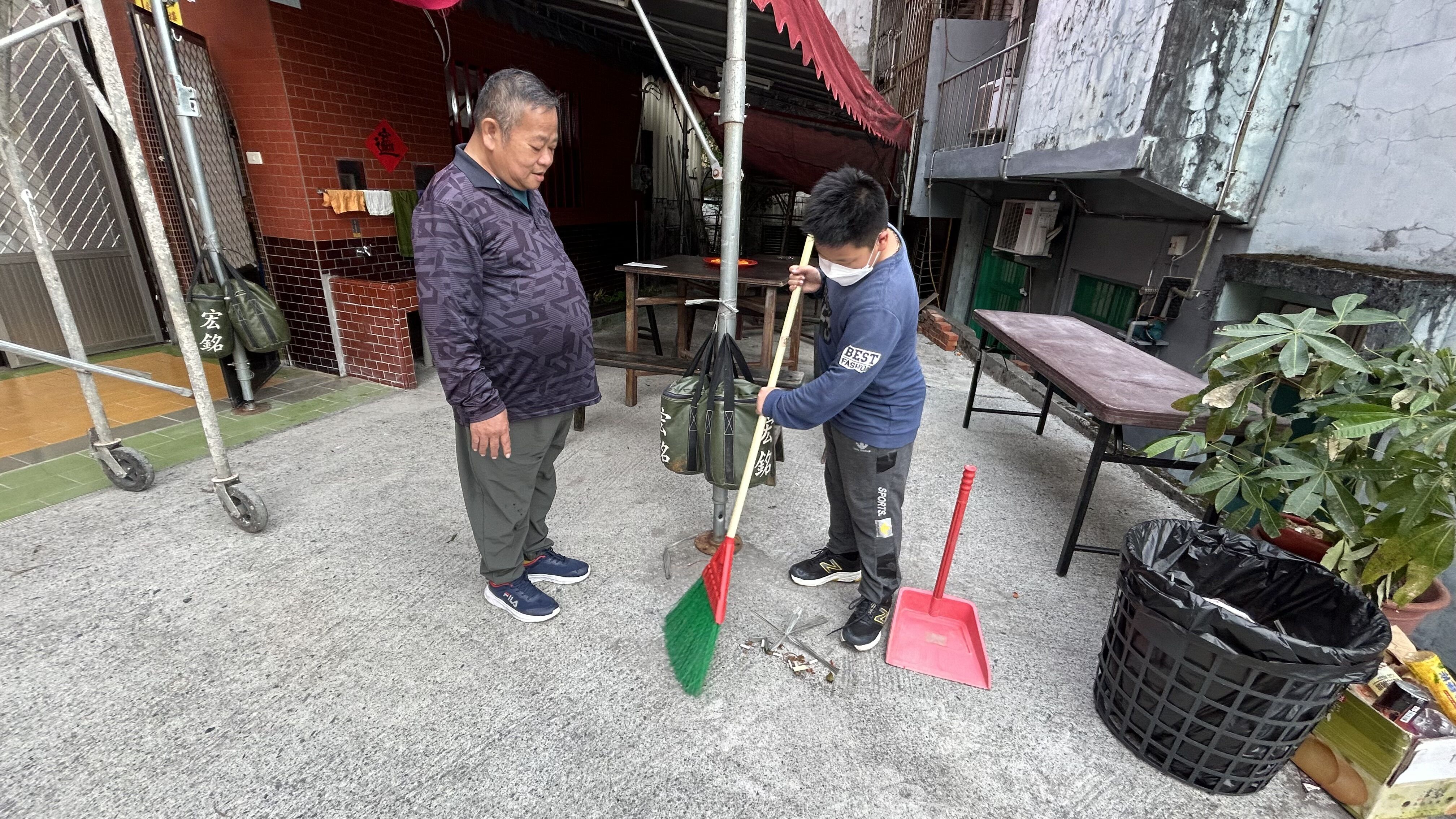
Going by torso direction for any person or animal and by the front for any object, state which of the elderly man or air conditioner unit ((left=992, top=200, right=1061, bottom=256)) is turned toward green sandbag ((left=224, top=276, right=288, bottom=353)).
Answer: the air conditioner unit

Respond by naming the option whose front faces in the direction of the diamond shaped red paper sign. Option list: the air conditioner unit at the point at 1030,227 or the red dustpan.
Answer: the air conditioner unit

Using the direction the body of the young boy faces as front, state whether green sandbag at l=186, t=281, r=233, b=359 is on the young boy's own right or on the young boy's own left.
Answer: on the young boy's own right

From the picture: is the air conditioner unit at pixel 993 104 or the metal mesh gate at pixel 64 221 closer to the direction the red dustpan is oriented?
the metal mesh gate

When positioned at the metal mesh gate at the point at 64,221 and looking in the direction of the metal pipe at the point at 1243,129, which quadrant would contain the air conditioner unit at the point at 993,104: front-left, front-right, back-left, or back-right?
front-left

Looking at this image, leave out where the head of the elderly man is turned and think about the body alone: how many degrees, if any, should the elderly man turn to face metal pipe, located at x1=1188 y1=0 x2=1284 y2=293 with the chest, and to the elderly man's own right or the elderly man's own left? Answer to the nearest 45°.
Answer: approximately 45° to the elderly man's own left

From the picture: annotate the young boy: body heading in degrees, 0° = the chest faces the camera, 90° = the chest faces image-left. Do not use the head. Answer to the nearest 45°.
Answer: approximately 45°

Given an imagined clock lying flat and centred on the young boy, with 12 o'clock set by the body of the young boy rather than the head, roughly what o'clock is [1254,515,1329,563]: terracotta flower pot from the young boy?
The terracotta flower pot is roughly at 7 o'clock from the young boy.

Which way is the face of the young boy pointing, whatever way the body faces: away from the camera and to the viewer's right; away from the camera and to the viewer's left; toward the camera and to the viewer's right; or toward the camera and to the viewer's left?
toward the camera and to the viewer's left

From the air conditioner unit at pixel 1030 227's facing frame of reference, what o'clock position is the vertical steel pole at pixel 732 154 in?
The vertical steel pole is roughly at 11 o'clock from the air conditioner unit.

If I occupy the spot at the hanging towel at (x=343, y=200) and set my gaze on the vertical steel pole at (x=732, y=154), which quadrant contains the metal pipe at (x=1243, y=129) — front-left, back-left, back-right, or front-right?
front-left

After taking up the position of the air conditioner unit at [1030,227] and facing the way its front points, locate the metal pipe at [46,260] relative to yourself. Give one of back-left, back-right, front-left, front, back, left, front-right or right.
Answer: front

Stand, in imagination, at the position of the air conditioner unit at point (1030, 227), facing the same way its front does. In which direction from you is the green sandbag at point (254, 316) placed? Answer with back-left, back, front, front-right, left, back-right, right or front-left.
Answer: front

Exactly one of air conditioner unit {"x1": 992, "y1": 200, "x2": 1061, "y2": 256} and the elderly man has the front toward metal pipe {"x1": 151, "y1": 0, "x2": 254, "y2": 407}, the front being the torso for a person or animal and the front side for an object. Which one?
the air conditioner unit
